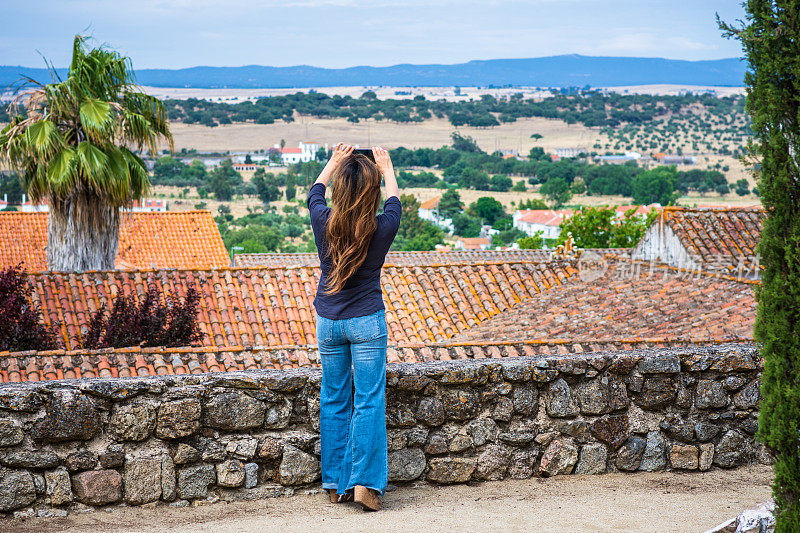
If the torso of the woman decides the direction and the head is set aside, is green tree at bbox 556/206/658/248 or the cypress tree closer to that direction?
the green tree

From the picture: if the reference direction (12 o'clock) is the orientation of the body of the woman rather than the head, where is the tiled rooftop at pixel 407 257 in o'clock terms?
The tiled rooftop is roughly at 12 o'clock from the woman.

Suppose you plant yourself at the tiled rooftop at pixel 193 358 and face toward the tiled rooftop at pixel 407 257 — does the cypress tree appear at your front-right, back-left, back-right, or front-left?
back-right

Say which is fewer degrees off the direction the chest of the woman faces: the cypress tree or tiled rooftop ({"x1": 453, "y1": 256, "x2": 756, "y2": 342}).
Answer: the tiled rooftop

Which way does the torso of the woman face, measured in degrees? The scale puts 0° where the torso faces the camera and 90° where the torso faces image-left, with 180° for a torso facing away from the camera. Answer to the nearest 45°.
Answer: approximately 180°

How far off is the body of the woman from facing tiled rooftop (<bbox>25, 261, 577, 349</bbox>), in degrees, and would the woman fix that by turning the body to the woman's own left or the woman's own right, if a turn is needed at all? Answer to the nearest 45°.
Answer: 0° — they already face it
